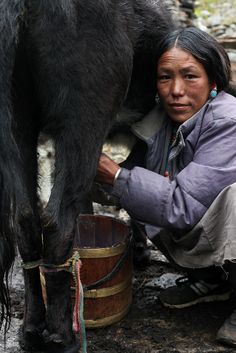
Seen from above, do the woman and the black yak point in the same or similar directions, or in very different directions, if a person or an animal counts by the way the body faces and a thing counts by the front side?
very different directions

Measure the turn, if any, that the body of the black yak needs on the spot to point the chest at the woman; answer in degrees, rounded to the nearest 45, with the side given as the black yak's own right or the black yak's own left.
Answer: approximately 45° to the black yak's own right

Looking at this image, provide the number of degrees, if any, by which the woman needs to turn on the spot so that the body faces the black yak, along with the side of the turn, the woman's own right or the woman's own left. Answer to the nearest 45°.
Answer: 0° — they already face it

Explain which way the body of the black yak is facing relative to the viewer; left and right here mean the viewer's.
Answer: facing away from the viewer and to the right of the viewer

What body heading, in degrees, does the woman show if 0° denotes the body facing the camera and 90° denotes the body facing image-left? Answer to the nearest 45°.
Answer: approximately 45°
